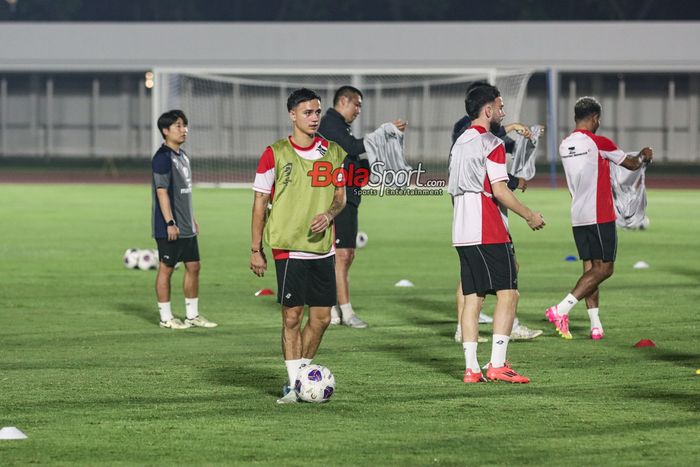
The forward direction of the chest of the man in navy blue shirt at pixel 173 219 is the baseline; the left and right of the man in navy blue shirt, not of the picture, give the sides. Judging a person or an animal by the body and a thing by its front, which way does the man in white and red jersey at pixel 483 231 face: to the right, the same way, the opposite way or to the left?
to the left

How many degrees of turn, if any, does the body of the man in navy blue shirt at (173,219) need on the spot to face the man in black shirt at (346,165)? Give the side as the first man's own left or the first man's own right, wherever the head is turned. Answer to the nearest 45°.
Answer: approximately 45° to the first man's own left

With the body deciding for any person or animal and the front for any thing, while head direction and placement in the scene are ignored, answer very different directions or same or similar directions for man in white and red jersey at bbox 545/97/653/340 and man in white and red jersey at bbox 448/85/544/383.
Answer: same or similar directions

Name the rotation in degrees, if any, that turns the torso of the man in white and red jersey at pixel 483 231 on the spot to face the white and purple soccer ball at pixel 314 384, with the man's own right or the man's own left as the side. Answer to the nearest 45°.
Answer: approximately 180°

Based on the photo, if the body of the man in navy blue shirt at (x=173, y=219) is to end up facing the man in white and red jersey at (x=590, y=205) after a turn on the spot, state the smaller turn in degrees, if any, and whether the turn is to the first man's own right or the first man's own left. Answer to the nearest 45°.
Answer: approximately 45° to the first man's own left

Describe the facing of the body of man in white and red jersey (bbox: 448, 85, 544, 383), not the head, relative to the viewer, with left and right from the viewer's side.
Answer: facing away from the viewer and to the right of the viewer

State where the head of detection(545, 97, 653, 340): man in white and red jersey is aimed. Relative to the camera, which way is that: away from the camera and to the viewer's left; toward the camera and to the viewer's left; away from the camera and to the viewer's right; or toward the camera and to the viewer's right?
away from the camera and to the viewer's right
